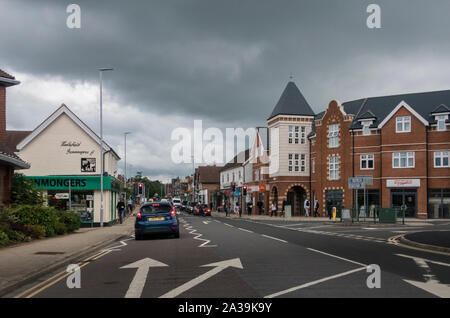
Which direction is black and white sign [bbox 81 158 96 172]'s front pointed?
toward the camera

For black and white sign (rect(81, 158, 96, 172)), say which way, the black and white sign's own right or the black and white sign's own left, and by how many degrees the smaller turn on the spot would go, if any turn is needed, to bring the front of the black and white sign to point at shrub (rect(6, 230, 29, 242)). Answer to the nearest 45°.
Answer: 0° — it already faces it

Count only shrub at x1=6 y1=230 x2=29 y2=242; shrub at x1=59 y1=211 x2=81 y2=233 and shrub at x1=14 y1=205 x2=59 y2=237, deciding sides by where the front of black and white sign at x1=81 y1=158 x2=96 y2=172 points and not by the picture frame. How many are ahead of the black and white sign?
3

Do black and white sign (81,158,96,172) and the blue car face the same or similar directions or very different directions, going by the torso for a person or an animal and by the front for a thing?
very different directions

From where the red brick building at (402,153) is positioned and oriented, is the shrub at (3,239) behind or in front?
in front

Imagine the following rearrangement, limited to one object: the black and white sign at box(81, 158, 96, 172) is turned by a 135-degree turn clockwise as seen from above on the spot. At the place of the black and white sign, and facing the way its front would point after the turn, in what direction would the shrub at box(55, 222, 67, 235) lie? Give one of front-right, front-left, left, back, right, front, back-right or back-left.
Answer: back-left

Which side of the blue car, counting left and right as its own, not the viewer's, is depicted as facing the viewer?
back

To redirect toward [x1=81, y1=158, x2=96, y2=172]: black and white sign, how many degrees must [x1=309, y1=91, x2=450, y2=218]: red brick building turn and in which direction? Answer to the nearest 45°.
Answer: approximately 45° to its right

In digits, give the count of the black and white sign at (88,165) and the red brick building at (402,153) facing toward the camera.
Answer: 2

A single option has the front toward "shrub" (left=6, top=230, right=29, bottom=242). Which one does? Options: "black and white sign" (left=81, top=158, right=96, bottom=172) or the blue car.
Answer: the black and white sign

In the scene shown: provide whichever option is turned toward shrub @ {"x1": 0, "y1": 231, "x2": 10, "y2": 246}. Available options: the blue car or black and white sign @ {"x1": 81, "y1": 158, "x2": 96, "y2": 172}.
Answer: the black and white sign

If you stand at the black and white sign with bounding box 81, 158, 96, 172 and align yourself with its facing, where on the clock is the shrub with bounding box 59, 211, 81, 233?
The shrub is roughly at 12 o'clock from the black and white sign.

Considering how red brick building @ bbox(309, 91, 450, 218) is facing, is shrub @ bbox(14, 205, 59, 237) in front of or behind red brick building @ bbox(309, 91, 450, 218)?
in front

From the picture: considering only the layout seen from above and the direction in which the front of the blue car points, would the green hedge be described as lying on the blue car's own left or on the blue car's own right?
on the blue car's own left
